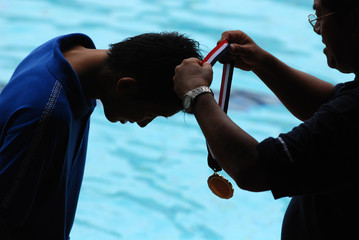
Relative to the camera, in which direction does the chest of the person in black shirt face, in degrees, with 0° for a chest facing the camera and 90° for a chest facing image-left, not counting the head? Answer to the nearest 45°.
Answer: approximately 90°

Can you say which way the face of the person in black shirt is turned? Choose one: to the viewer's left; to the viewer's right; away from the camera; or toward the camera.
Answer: to the viewer's left
